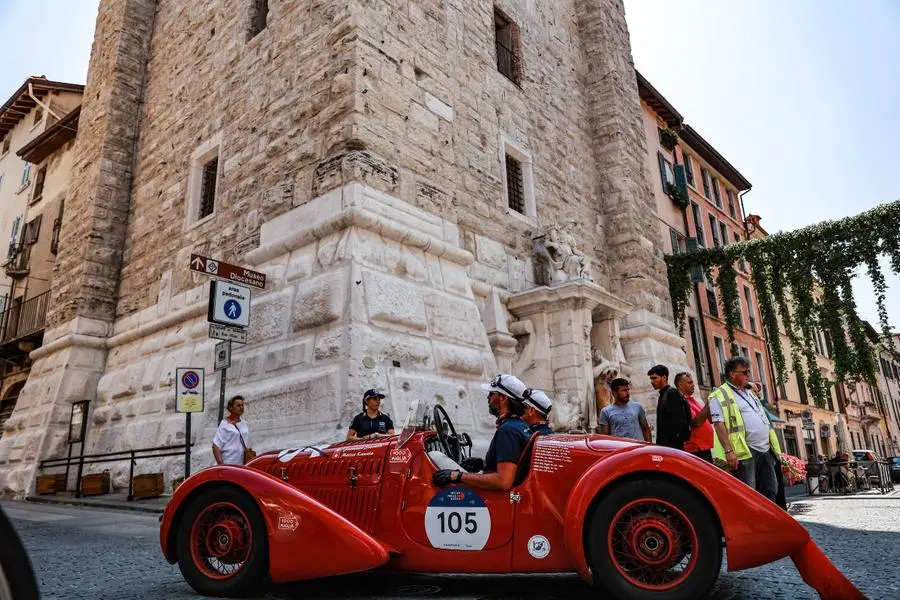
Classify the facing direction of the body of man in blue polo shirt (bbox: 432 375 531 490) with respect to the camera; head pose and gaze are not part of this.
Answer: to the viewer's left

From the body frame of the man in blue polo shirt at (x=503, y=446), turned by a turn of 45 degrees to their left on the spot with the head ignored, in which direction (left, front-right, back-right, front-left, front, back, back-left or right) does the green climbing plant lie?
back

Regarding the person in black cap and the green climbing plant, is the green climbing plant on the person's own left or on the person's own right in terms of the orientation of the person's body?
on the person's own left

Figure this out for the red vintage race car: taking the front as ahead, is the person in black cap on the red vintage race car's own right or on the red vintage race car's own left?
on the red vintage race car's own right

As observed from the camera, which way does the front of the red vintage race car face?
facing to the left of the viewer

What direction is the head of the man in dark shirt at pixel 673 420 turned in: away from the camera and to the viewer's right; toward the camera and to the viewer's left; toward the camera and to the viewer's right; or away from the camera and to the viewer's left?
toward the camera and to the viewer's left

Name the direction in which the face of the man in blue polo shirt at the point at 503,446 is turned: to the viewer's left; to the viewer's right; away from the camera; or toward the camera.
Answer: to the viewer's left

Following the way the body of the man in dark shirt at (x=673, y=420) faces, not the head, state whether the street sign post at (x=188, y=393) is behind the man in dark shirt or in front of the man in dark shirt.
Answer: in front
